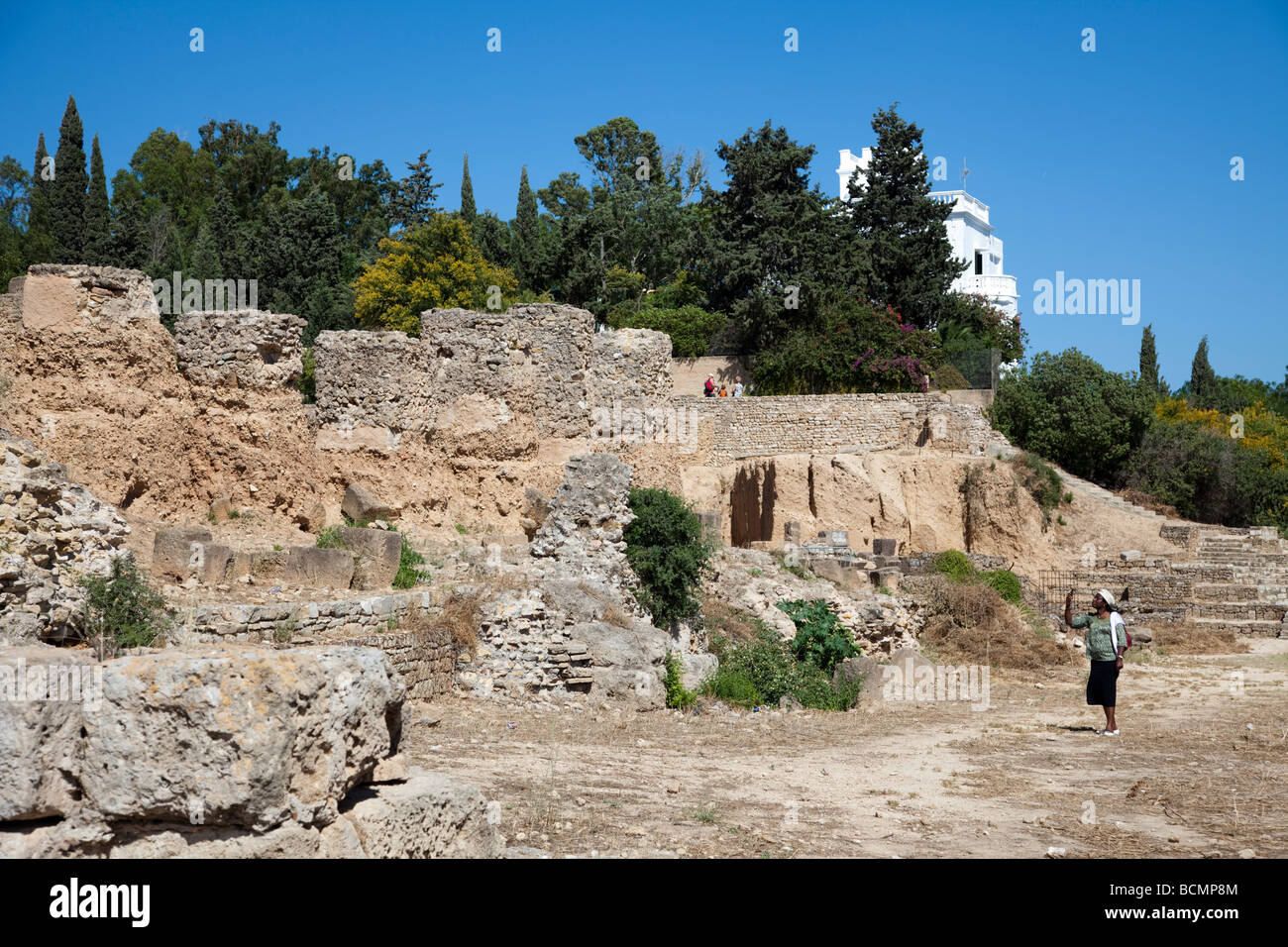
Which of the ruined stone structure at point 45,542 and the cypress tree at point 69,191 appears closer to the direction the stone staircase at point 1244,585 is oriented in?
the ruined stone structure

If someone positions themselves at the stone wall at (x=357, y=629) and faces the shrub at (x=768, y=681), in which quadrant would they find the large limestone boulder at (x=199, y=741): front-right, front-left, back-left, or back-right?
back-right

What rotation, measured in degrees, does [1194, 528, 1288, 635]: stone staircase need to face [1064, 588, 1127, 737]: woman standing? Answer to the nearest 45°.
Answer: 0° — it already faces them

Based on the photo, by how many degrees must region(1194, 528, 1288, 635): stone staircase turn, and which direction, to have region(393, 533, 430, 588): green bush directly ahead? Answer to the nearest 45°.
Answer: approximately 45° to its right

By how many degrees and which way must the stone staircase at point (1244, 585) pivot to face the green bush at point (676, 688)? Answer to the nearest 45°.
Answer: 0° — it already faces it

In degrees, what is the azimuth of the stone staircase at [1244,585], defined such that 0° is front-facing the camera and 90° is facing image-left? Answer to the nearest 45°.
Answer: approximately 0°

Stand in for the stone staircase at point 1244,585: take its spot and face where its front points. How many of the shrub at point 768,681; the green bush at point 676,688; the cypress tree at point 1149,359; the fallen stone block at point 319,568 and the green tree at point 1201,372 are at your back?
2

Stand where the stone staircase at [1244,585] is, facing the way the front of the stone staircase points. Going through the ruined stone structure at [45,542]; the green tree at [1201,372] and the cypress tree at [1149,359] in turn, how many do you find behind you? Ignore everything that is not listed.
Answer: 2

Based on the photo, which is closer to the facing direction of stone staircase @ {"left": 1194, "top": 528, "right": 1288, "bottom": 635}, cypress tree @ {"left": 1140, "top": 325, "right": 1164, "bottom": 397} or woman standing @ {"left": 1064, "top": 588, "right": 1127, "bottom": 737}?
the woman standing

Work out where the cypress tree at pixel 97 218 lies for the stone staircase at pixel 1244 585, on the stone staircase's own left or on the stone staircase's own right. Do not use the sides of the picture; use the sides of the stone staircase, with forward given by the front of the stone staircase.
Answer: on the stone staircase's own right

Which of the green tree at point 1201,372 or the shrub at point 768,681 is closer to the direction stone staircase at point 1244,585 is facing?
the shrub

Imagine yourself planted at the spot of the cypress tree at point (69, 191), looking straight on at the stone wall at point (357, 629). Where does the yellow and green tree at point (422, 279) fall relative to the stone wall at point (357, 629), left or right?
left

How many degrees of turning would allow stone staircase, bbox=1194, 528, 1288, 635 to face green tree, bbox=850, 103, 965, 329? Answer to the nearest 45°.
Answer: approximately 135° to its right
